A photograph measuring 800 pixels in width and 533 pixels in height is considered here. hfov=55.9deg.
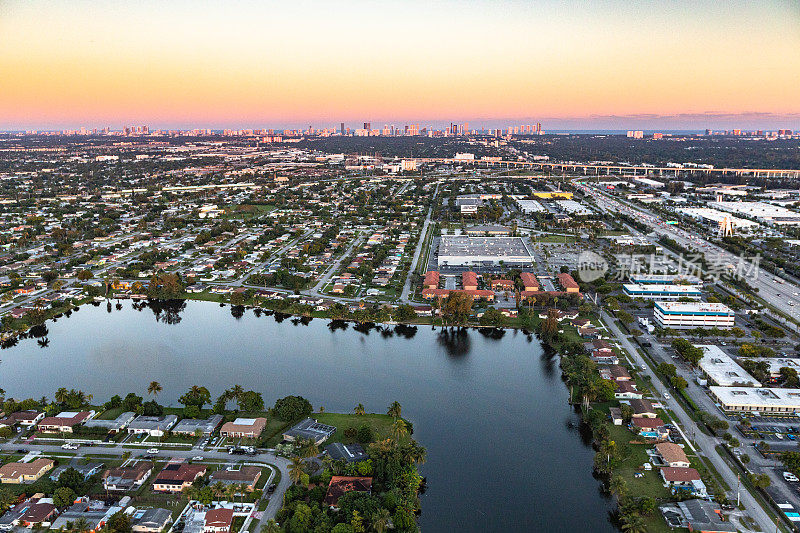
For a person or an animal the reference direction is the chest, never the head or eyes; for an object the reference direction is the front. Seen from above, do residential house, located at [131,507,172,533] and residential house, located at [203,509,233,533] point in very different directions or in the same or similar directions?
same or similar directions

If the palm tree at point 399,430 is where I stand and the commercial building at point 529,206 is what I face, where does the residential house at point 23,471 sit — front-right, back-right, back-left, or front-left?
back-left

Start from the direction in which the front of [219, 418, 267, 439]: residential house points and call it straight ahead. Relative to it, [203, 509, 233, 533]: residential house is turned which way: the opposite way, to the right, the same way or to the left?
the same way

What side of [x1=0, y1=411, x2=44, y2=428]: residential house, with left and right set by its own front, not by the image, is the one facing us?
front

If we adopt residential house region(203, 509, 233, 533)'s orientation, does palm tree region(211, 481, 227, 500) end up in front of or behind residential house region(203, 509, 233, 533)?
behind

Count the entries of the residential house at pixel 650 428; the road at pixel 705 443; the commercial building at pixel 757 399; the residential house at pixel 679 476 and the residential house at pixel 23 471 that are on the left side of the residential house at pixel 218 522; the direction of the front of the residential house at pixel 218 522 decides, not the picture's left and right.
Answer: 4

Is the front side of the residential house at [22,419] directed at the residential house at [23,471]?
yes

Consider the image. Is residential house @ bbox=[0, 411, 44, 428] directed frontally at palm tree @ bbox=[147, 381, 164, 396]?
no

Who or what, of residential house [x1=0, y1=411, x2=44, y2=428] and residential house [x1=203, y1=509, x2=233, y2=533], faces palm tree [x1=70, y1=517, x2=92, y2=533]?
residential house [x1=0, y1=411, x2=44, y2=428]

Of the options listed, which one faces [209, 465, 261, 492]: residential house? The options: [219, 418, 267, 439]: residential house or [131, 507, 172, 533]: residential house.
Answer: [219, 418, 267, 439]: residential house

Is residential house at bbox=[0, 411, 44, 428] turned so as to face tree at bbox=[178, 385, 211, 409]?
no

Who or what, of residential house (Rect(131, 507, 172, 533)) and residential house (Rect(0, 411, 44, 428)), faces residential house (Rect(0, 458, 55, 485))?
residential house (Rect(0, 411, 44, 428))

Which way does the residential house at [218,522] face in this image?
toward the camera

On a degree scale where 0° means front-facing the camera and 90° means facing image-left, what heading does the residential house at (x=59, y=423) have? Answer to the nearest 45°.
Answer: approximately 0°

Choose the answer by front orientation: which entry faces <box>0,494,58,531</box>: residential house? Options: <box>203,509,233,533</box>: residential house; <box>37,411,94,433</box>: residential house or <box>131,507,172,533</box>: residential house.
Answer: <box>37,411,94,433</box>: residential house

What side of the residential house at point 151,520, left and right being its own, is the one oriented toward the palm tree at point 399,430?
left

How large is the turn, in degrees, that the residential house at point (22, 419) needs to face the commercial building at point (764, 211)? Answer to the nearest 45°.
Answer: approximately 90° to its left
